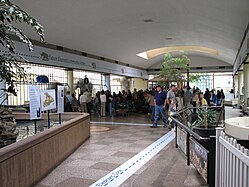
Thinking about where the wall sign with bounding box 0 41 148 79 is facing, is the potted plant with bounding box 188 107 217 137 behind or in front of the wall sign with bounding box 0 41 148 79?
in front

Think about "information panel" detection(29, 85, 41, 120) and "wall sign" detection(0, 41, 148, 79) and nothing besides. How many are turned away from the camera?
0

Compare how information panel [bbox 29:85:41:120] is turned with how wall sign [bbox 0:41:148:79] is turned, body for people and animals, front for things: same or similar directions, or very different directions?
same or similar directions

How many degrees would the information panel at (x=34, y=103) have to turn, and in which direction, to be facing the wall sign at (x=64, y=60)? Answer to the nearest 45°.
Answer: approximately 135° to its left

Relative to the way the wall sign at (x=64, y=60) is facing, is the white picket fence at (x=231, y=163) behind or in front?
in front

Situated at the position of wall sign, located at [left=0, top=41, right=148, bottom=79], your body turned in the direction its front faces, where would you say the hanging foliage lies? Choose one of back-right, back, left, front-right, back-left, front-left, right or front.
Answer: front-right

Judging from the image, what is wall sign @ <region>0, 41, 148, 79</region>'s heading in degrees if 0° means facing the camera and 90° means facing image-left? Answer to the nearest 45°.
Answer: approximately 315°

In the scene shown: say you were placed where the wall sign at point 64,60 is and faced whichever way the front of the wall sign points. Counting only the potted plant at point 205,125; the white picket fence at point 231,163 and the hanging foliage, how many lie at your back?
0

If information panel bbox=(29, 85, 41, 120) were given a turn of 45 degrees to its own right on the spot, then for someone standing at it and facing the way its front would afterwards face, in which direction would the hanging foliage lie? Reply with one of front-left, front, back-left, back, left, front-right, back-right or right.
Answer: front

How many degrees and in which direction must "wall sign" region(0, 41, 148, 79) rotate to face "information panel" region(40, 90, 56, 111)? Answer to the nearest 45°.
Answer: approximately 45° to its right

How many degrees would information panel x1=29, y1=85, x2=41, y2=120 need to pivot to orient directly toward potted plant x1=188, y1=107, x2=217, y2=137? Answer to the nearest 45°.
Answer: approximately 45° to its left

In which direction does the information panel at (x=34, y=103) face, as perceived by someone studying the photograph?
facing the viewer and to the right of the viewer
